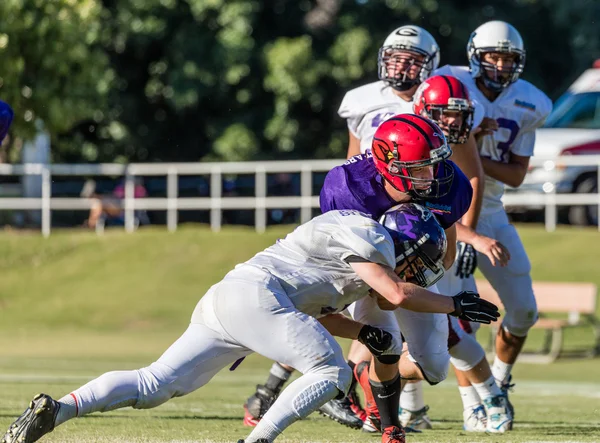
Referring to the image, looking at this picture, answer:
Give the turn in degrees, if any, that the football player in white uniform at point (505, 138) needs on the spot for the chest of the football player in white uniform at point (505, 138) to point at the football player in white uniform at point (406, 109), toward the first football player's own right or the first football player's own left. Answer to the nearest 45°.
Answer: approximately 90° to the first football player's own right

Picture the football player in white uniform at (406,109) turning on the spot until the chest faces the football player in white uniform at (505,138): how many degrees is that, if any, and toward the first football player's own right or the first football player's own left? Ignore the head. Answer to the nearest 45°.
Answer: approximately 90° to the first football player's own left

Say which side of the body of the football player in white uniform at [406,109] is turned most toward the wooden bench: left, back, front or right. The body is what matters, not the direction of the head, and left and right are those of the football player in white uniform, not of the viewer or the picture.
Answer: back

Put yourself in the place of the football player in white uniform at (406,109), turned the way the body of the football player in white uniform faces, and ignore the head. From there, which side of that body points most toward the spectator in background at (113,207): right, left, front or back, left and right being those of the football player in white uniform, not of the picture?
back

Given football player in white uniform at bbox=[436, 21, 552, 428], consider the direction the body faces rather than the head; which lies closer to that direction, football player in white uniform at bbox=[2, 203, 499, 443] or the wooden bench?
the football player in white uniform

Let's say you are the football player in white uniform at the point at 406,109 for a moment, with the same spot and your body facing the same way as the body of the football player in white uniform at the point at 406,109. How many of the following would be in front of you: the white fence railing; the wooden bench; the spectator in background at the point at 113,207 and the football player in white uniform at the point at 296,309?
1

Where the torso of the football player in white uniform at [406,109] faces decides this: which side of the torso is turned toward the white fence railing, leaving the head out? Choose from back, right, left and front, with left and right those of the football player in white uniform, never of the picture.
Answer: back

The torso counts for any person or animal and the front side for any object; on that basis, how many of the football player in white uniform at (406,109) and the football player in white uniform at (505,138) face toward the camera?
2

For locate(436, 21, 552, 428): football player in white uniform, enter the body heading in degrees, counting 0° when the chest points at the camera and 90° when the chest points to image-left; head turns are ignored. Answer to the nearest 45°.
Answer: approximately 0°

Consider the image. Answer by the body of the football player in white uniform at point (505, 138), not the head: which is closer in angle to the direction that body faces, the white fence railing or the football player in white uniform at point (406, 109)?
the football player in white uniform

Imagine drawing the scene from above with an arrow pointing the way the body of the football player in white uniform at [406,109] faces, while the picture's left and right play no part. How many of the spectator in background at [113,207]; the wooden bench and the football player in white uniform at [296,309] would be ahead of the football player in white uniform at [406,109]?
1
